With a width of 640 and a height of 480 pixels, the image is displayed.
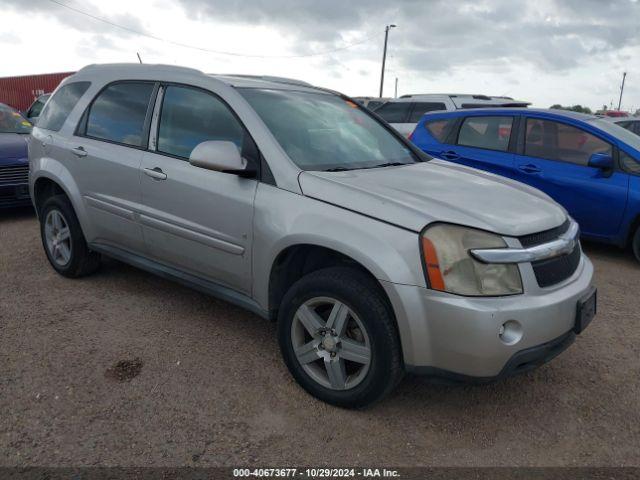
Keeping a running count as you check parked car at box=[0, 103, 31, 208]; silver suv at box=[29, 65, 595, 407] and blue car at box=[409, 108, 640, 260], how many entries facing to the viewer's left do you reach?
0

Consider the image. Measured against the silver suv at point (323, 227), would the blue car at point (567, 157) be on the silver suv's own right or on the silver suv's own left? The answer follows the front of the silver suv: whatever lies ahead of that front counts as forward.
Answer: on the silver suv's own left

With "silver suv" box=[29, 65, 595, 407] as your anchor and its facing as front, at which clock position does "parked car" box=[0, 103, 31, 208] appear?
The parked car is roughly at 6 o'clock from the silver suv.

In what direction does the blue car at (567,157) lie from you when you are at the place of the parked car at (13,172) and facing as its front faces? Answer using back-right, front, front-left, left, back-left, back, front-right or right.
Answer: front-left

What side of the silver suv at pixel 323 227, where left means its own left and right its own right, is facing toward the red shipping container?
back

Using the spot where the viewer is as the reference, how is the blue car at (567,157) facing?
facing the viewer and to the right of the viewer

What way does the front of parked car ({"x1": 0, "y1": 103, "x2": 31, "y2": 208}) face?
toward the camera

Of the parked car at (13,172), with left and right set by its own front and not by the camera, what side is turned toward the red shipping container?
back

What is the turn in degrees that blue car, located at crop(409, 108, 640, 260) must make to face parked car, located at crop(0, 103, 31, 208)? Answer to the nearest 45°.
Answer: approximately 135° to its right

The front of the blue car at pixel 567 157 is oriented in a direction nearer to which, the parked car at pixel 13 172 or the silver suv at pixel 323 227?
the silver suv
